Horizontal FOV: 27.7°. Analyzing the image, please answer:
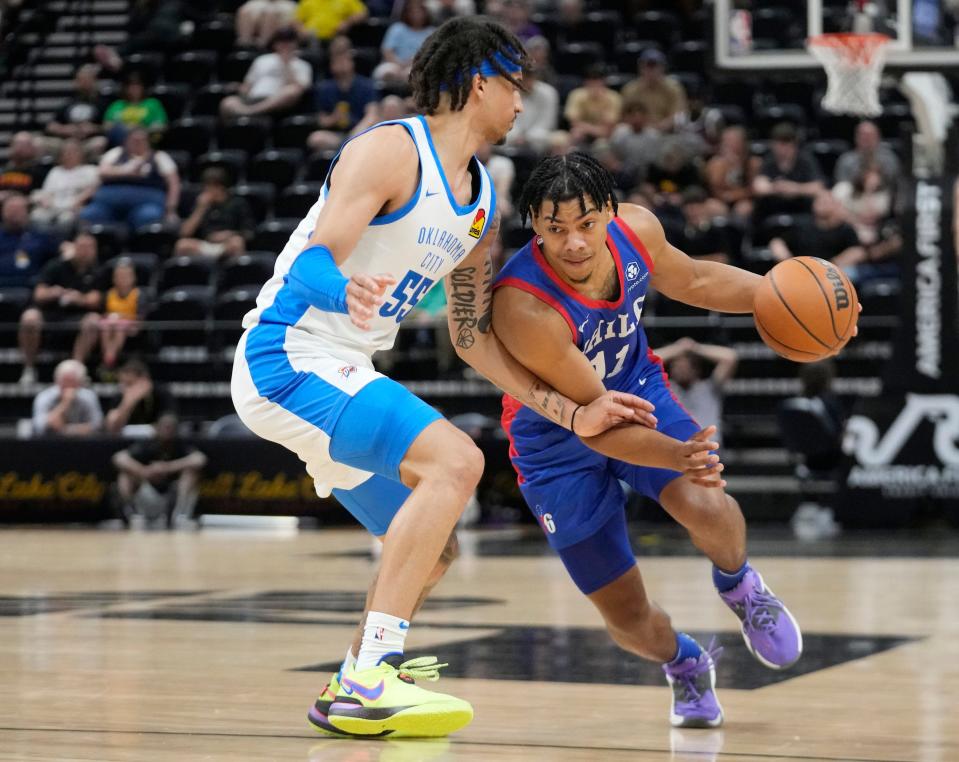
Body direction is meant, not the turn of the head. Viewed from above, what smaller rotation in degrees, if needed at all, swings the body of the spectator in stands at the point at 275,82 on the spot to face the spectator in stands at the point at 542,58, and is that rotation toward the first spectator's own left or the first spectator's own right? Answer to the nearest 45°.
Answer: approximately 45° to the first spectator's own left

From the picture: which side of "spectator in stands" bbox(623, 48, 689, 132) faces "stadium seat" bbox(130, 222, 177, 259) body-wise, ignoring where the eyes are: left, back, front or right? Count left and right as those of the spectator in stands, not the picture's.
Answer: right

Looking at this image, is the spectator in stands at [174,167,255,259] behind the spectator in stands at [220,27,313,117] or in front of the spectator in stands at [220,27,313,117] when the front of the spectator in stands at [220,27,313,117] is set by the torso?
in front

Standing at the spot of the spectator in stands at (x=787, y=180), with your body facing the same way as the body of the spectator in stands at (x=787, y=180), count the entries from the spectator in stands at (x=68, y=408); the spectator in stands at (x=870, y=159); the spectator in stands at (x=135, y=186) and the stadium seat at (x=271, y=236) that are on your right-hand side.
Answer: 3

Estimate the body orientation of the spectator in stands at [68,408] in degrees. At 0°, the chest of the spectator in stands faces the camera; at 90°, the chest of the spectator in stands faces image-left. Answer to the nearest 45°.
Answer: approximately 0°

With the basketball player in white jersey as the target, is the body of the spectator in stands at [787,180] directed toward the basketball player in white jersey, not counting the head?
yes

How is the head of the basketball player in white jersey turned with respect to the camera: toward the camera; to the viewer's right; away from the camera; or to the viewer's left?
to the viewer's right

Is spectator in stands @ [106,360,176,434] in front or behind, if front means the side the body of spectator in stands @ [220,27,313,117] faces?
in front

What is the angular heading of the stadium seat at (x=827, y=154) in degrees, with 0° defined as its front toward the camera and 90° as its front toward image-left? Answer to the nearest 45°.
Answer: approximately 0°

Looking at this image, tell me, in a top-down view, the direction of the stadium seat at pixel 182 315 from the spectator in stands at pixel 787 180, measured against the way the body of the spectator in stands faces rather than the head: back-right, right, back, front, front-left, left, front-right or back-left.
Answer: right
